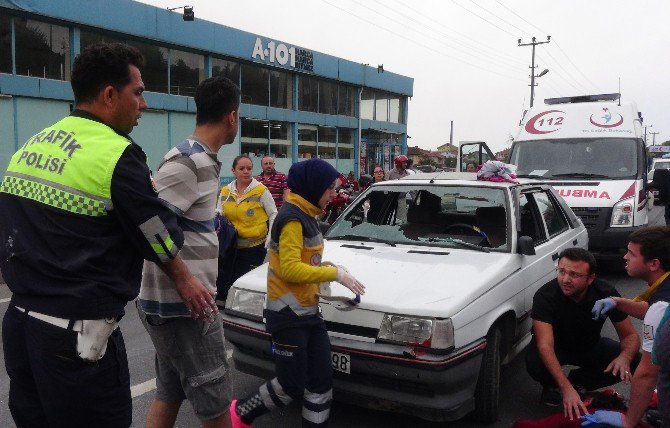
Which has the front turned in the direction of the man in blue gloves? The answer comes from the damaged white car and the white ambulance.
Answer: the white ambulance

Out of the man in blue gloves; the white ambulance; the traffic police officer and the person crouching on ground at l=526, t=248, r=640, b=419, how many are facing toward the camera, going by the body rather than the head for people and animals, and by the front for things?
2

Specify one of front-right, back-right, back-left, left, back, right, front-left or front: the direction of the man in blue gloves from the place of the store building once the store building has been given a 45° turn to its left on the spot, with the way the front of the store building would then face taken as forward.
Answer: right

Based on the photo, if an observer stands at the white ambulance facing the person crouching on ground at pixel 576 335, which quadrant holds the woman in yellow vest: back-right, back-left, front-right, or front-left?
front-right

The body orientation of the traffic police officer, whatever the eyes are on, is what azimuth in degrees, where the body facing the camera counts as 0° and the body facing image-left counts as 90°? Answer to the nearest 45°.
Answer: approximately 225°

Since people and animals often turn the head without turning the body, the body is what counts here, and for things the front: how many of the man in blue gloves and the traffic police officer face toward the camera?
0

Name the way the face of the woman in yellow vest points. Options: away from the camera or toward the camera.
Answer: toward the camera

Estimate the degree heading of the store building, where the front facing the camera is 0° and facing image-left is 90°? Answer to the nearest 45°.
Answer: approximately 315°

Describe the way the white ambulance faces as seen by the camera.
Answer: facing the viewer

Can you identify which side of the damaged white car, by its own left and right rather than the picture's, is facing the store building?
right

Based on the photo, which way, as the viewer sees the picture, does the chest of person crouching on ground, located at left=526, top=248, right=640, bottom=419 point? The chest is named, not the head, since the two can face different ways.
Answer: toward the camera

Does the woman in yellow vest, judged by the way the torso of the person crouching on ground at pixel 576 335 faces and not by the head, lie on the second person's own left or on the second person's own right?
on the second person's own right

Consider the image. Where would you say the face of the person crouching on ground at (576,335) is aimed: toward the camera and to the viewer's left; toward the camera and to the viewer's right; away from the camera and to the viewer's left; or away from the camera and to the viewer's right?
toward the camera and to the viewer's left

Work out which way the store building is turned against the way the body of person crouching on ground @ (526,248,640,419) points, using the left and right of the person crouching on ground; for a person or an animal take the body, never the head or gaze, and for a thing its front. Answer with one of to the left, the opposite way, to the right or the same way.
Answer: to the left

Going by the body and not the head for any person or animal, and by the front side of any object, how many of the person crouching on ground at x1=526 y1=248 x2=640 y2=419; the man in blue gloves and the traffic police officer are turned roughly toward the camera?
1
